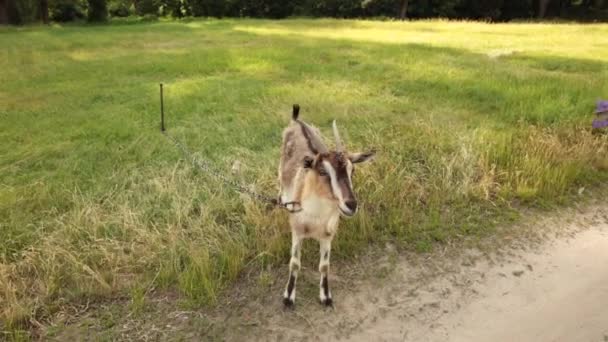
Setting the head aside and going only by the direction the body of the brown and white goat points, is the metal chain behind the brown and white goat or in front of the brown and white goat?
behind

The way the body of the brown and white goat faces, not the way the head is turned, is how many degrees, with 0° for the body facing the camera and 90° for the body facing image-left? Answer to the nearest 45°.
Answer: approximately 0°
